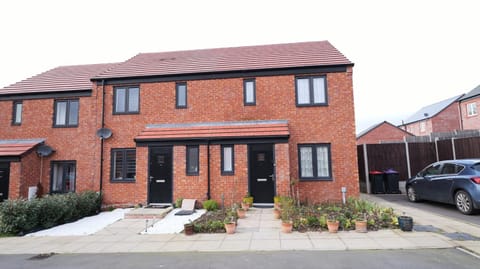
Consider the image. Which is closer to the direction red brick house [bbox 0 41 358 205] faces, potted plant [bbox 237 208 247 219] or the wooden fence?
the potted plant

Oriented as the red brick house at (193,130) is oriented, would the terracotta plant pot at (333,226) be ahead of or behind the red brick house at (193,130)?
ahead

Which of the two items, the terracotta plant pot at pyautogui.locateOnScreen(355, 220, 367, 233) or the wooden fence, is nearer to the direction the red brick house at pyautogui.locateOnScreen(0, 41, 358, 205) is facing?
the terracotta plant pot

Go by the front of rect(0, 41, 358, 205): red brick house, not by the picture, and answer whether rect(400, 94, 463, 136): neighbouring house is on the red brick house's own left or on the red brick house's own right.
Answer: on the red brick house's own left

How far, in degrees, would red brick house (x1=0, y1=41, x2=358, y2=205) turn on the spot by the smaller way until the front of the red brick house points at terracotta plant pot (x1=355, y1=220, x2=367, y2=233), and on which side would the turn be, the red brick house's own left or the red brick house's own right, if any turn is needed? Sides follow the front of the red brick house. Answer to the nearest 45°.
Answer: approximately 45° to the red brick house's own left

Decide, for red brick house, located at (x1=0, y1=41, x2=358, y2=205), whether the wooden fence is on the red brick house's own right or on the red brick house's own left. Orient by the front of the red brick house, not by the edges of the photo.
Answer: on the red brick house's own left

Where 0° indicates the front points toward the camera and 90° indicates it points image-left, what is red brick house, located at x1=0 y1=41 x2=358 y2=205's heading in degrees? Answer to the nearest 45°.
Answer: approximately 0°

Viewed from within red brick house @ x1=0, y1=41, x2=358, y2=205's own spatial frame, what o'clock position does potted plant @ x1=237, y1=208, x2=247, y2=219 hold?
The potted plant is roughly at 11 o'clock from the red brick house.
